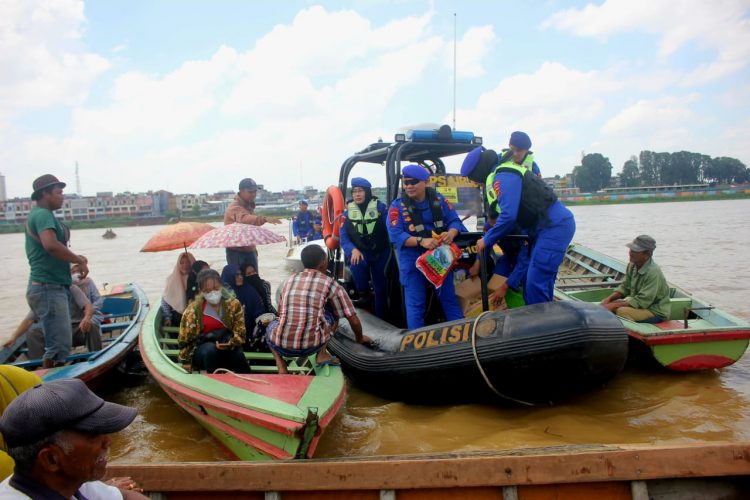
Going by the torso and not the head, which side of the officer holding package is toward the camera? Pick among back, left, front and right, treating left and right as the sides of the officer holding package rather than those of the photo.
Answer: front

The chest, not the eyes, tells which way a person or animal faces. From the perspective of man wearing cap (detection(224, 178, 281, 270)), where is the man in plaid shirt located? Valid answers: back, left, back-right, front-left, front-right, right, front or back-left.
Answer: front-right

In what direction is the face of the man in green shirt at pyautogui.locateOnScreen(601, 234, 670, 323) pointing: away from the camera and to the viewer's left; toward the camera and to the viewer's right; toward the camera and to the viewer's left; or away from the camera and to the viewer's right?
toward the camera and to the viewer's left

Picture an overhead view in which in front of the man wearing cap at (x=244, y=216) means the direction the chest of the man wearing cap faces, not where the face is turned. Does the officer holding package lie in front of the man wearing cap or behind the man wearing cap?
in front

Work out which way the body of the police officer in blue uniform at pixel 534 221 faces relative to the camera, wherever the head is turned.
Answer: to the viewer's left

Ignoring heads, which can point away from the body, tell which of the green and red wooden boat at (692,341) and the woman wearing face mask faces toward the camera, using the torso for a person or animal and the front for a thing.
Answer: the woman wearing face mask

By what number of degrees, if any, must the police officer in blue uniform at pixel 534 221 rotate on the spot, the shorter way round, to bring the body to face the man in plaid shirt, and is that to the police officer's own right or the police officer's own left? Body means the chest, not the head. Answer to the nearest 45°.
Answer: approximately 45° to the police officer's own left

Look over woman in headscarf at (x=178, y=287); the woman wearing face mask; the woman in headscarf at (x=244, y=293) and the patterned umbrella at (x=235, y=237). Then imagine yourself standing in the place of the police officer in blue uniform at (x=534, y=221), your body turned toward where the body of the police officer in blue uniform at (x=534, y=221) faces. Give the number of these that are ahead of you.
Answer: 4

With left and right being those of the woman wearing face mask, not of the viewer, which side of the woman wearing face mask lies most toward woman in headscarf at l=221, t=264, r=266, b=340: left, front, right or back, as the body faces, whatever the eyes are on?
back

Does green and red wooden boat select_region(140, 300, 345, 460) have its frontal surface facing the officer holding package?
no

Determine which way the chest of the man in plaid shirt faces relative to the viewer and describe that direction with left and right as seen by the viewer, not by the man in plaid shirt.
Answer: facing away from the viewer and to the right of the viewer

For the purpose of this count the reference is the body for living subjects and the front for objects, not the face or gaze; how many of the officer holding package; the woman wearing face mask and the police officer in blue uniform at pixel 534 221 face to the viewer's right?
0

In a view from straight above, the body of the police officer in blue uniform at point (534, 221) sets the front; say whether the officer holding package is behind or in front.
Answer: in front

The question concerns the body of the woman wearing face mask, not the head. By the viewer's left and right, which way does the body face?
facing the viewer

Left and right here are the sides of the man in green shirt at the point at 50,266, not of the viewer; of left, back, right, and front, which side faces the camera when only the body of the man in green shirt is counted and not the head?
right

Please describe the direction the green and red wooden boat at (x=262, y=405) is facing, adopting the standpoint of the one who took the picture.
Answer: facing the viewer and to the right of the viewer
